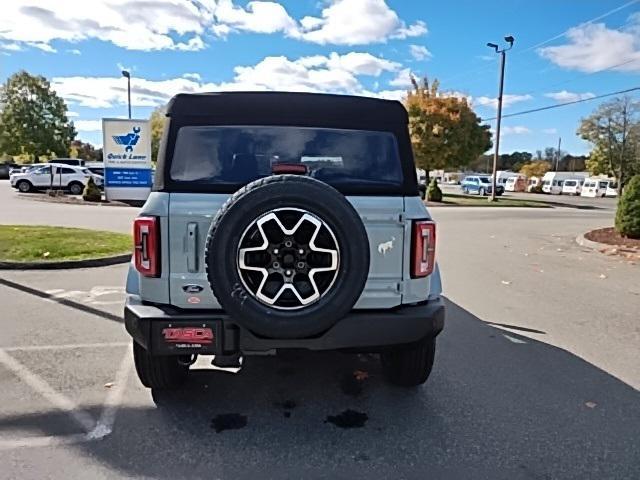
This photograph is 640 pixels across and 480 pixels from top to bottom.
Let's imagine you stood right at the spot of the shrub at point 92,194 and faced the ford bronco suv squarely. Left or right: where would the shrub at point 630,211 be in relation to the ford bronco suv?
left

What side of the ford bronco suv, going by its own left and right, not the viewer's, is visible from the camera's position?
back

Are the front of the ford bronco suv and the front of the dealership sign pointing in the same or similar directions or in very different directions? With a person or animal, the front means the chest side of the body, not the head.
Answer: very different directions

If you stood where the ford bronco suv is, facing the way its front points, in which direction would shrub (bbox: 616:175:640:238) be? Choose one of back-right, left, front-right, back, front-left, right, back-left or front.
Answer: front-right

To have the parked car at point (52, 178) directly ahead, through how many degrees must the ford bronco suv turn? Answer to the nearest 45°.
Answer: approximately 45° to its left

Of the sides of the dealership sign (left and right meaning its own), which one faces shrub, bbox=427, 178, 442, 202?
left

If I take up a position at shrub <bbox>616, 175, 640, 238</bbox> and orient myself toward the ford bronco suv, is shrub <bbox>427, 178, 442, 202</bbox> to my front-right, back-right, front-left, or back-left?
back-right

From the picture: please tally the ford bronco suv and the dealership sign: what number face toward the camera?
1

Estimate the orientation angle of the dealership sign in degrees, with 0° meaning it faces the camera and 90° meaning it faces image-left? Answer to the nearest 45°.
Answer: approximately 0°

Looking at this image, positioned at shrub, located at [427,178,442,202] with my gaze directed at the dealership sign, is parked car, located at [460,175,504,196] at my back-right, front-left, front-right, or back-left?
back-right

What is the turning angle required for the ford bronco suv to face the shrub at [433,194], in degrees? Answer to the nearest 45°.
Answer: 0° — it already faces it

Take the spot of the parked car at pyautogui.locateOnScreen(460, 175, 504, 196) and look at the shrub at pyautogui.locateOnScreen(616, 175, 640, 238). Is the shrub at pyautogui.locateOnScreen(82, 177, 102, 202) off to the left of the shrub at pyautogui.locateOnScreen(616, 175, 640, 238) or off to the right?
right

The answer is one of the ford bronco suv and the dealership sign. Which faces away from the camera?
the ford bronco suv

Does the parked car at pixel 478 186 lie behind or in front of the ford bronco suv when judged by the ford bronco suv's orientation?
in front

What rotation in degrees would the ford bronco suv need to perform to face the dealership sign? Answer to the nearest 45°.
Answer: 0° — it already faces it
